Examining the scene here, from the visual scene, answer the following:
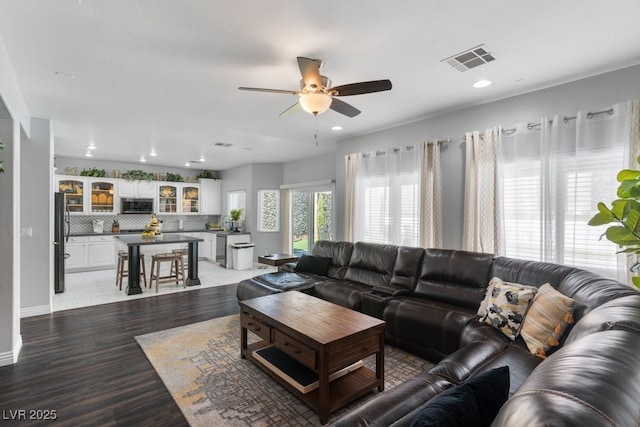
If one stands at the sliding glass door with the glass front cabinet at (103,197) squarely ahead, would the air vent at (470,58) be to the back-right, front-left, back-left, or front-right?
back-left

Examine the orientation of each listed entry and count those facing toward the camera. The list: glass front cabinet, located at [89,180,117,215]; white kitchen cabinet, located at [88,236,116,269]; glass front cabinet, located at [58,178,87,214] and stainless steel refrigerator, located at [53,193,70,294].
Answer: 3

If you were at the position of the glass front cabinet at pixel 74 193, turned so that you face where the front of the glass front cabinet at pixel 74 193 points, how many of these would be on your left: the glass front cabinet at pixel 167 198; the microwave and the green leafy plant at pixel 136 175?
3

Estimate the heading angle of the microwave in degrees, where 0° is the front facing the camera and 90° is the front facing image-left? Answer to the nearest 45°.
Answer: approximately 0°

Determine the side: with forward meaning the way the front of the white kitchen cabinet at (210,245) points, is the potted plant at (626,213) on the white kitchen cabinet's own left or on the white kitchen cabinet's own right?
on the white kitchen cabinet's own left

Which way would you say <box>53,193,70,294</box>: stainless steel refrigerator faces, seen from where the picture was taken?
facing to the right of the viewer

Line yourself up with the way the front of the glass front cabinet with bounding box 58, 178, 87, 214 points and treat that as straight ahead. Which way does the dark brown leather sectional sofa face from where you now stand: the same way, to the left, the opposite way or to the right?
to the right

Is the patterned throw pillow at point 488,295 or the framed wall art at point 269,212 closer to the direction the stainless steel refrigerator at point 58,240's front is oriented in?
the framed wall art

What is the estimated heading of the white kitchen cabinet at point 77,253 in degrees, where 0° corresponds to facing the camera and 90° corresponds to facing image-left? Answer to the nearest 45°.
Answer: approximately 0°

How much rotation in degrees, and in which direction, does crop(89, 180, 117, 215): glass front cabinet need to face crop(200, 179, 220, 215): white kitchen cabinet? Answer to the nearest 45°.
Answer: approximately 90° to its left

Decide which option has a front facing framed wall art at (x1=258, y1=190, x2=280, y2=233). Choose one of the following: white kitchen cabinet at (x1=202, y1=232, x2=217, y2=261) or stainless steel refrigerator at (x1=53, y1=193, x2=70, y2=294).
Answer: the stainless steel refrigerator
